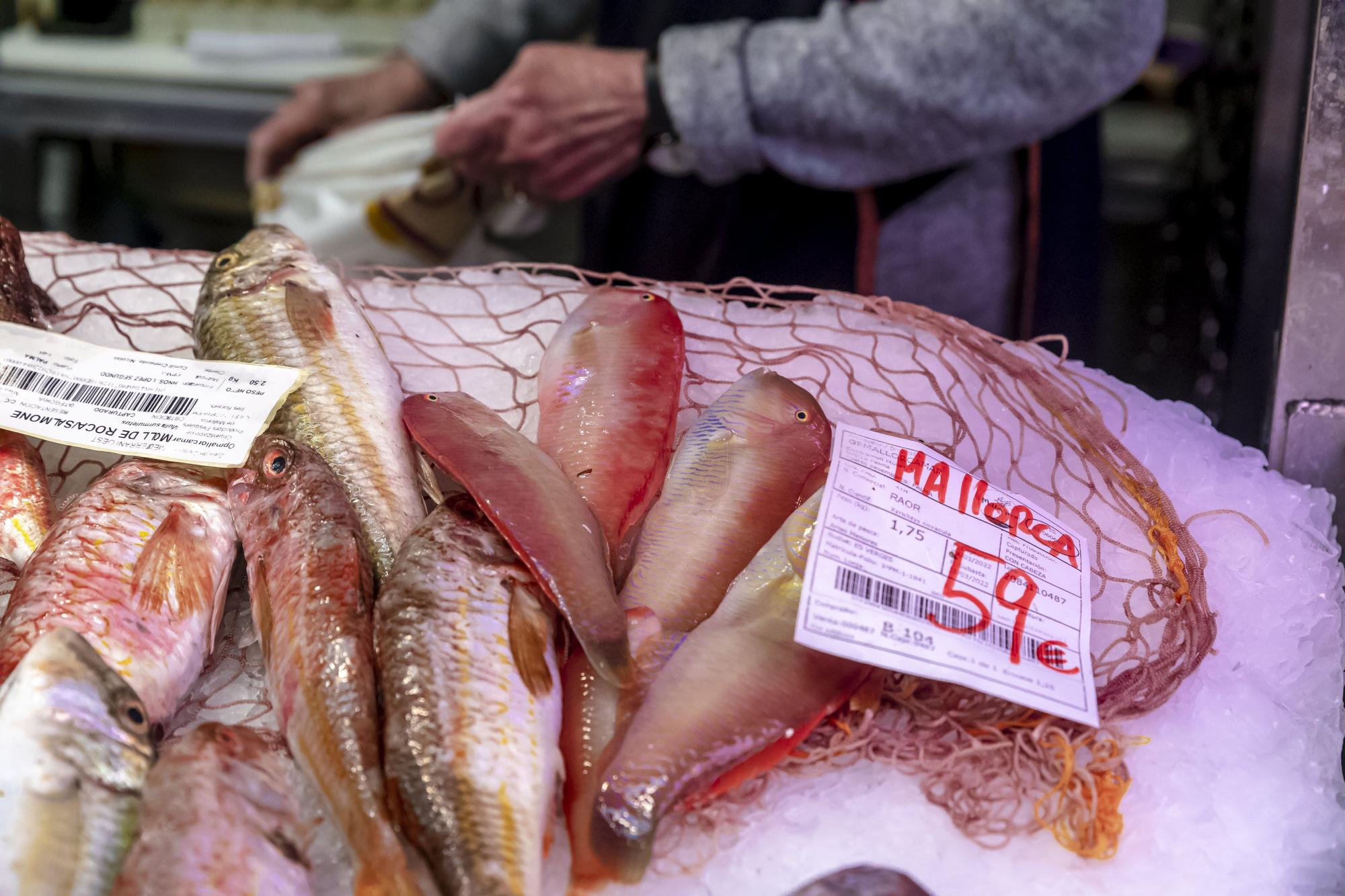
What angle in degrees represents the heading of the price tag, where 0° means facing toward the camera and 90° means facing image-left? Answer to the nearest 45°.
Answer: approximately 0°
